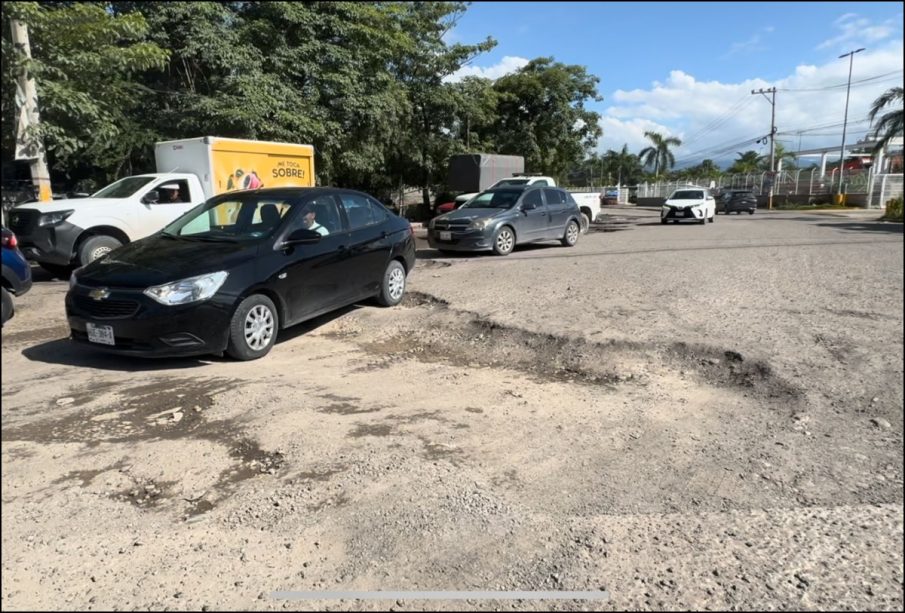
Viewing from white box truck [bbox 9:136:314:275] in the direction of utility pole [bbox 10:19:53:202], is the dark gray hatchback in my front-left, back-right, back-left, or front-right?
back-right

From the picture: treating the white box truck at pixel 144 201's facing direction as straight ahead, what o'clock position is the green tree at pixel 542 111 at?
The green tree is roughly at 6 o'clock from the white box truck.

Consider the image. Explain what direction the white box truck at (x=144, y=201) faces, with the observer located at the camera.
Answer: facing the viewer and to the left of the viewer

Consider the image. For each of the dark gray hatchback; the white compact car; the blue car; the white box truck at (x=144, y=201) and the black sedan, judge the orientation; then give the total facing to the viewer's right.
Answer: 0

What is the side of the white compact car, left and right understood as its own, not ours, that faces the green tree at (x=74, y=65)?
front

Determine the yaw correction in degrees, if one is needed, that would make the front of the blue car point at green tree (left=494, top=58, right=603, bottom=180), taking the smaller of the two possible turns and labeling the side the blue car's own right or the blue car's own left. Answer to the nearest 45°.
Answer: approximately 135° to the blue car's own right

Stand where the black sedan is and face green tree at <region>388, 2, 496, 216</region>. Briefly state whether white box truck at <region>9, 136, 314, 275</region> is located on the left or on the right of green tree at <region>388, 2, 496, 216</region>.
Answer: left

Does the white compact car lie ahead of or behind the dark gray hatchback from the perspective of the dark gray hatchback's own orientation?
behind

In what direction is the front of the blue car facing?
to the viewer's left

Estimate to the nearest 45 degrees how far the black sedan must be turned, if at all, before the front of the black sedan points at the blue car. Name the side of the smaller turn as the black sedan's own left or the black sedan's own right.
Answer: approximately 90° to the black sedan's own right

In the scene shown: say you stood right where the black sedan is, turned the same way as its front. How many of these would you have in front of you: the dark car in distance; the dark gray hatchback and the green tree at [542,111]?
0

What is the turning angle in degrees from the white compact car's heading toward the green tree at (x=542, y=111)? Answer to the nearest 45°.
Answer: approximately 90° to its right

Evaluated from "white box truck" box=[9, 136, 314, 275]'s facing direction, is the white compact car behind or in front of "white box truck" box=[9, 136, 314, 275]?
behind
